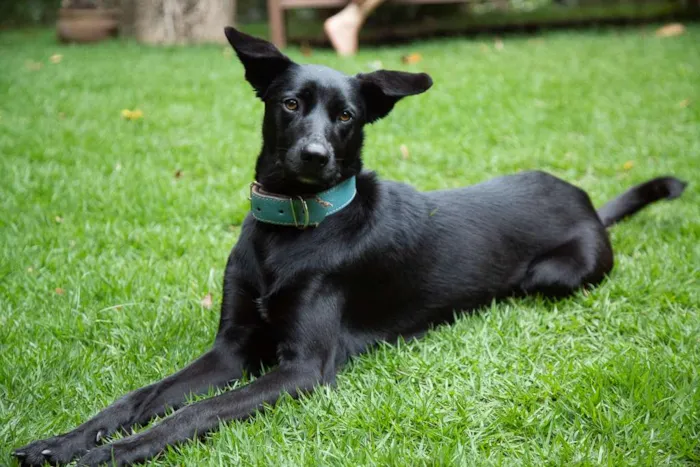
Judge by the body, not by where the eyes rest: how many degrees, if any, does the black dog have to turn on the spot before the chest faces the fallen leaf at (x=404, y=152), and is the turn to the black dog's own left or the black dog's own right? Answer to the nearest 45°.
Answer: approximately 135° to the black dog's own right

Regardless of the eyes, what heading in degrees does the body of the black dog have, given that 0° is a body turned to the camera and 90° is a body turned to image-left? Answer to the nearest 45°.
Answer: approximately 45°

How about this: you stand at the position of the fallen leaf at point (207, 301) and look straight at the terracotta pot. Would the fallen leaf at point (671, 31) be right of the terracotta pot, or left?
right

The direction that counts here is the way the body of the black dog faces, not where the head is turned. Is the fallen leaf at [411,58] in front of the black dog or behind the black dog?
behind

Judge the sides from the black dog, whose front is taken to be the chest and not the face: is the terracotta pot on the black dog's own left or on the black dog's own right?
on the black dog's own right

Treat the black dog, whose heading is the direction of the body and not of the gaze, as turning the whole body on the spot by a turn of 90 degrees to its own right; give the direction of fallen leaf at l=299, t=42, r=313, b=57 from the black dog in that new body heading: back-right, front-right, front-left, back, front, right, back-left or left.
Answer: front-right
